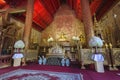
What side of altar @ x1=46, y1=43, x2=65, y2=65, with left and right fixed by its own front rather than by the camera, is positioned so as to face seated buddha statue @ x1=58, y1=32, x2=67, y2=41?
back

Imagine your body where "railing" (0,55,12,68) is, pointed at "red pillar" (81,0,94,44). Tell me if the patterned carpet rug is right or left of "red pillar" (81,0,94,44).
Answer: right

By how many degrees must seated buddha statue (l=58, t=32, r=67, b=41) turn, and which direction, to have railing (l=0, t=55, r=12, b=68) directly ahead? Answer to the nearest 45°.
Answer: approximately 45° to its right

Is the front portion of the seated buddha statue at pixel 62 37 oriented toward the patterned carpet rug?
yes

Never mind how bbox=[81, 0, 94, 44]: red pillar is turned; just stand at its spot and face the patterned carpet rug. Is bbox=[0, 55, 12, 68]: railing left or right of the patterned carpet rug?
right

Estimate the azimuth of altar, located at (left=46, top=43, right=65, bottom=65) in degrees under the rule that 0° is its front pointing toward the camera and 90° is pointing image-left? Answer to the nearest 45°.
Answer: approximately 0°

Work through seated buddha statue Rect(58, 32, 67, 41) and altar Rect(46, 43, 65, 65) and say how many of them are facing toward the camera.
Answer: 2

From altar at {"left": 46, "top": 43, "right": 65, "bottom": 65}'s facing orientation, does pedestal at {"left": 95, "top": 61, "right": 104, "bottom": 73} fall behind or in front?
in front
